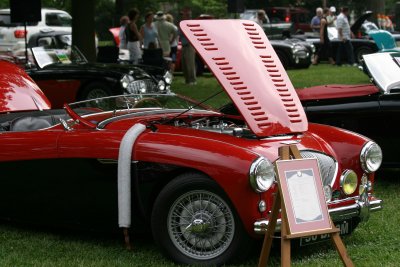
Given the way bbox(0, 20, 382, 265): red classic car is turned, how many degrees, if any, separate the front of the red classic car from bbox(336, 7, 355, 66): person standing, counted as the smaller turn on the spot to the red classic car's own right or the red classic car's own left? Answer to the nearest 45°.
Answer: approximately 135° to the red classic car's own left

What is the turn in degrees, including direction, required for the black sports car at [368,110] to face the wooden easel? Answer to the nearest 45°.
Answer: approximately 45° to its right

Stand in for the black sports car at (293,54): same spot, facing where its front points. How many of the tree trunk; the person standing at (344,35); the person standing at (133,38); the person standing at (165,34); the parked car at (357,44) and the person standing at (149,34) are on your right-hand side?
4

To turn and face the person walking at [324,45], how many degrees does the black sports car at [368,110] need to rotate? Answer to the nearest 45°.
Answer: approximately 135° to its left

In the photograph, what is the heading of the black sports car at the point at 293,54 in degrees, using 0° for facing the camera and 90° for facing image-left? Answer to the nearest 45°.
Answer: approximately 315°

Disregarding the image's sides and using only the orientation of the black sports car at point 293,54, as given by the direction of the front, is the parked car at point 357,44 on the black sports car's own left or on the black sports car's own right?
on the black sports car's own left

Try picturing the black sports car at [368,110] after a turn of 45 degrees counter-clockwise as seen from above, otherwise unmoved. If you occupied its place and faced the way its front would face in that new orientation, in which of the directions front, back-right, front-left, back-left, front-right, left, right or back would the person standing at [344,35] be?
left

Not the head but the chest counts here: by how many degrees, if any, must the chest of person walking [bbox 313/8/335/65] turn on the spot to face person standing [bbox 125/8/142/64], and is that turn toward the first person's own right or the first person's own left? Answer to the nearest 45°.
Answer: approximately 135° to the first person's own right

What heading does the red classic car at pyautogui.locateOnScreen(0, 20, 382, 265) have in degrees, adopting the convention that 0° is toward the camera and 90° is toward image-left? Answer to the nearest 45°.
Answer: approximately 315°
